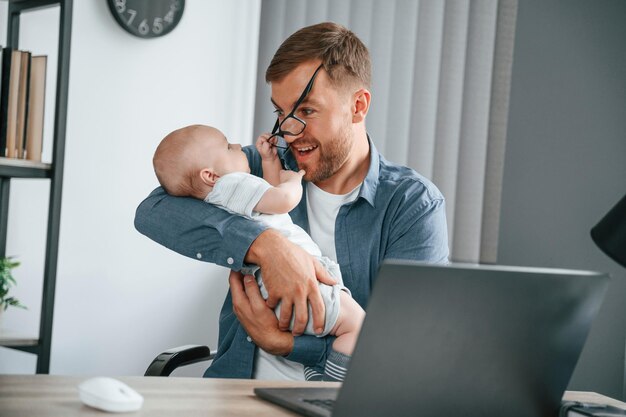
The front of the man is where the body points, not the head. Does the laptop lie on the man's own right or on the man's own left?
on the man's own left

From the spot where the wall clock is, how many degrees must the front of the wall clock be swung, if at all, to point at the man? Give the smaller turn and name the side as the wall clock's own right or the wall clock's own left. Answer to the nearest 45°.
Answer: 0° — it already faces them

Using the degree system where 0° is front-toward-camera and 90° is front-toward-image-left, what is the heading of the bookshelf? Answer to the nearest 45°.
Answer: approximately 0°

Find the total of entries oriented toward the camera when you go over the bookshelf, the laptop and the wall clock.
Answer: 2

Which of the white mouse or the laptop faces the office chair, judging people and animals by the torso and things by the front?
the laptop

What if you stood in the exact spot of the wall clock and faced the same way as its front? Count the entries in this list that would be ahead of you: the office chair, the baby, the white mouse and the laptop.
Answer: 4

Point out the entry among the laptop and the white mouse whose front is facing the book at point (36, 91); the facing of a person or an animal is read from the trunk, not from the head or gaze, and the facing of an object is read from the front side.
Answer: the laptop

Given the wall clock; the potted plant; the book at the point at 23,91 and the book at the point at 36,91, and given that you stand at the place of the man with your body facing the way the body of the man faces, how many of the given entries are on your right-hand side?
4

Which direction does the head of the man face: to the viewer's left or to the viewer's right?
to the viewer's left
